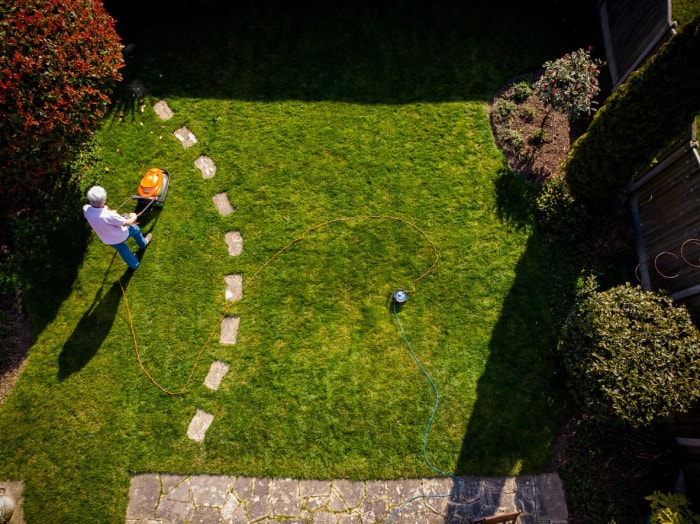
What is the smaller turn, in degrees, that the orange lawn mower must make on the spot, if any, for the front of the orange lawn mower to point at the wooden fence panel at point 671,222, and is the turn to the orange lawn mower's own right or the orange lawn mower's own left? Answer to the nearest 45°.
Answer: approximately 90° to the orange lawn mower's own right

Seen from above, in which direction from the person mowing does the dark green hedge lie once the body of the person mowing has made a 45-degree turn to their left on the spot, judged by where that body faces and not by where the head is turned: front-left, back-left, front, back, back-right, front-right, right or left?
back-right

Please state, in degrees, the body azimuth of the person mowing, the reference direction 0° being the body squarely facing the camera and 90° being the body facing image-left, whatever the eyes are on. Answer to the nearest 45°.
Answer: approximately 225°

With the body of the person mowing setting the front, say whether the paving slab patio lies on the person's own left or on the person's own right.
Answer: on the person's own right

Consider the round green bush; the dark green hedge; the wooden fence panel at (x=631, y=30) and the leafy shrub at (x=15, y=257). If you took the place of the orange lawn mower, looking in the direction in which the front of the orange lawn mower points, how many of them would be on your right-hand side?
3

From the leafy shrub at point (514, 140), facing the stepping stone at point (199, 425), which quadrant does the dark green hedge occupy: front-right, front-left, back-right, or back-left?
back-left

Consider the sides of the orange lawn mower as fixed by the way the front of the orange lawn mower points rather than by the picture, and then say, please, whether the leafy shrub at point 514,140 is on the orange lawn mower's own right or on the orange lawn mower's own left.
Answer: on the orange lawn mower's own right

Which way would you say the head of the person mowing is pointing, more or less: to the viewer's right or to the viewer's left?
to the viewer's right

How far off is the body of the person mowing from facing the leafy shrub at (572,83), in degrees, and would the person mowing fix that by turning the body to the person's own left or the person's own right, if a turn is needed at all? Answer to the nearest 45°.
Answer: approximately 90° to the person's own right
